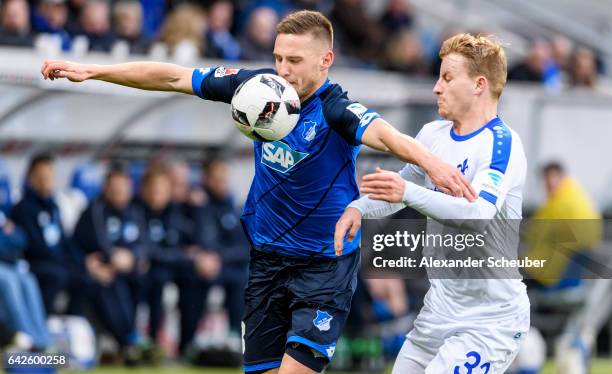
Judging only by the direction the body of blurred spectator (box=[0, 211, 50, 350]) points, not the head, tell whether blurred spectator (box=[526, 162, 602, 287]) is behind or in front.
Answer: in front

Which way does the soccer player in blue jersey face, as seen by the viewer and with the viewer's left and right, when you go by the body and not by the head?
facing the viewer and to the left of the viewer

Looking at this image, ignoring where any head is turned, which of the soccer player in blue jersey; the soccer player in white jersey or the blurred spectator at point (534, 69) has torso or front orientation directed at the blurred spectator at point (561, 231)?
the blurred spectator at point (534, 69)

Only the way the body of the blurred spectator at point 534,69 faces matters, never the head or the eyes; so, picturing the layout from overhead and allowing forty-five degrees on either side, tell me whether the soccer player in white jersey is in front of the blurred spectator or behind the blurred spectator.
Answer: in front

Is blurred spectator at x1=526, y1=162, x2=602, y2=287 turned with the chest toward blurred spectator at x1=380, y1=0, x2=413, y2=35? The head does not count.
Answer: no

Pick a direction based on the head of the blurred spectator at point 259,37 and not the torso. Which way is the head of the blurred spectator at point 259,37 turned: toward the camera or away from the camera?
toward the camera

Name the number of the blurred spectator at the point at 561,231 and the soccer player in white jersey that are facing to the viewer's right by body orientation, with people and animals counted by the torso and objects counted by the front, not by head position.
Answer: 0

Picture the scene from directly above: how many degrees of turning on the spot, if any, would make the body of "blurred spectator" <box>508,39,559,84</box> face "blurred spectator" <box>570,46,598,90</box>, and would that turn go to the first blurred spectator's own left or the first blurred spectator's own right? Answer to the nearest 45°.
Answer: approximately 135° to the first blurred spectator's own left

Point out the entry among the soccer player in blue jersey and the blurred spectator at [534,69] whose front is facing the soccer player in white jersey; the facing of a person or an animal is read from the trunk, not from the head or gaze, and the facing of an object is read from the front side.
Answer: the blurred spectator

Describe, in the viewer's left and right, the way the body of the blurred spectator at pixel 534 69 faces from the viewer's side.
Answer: facing the viewer

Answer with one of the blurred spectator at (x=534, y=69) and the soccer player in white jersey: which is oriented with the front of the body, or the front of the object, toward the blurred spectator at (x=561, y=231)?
the blurred spectator at (x=534, y=69)

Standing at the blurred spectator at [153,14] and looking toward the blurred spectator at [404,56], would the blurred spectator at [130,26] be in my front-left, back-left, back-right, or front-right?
back-right

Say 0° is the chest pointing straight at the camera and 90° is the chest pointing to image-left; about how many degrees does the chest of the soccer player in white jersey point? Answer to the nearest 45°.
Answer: approximately 45°

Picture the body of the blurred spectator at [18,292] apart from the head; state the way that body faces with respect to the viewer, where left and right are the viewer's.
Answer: facing the viewer and to the right of the viewer

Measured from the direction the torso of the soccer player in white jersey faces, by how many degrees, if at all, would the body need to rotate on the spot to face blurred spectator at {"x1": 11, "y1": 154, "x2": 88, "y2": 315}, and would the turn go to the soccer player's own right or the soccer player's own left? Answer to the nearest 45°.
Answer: approximately 90° to the soccer player's own right

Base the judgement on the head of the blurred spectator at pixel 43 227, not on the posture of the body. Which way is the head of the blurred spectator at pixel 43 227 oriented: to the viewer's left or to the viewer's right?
to the viewer's right

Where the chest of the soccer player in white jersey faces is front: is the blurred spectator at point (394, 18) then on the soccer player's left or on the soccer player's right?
on the soccer player's right

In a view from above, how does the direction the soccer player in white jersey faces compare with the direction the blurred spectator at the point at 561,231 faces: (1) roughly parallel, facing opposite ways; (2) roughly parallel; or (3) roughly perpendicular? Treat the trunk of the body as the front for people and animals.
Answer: roughly parallel

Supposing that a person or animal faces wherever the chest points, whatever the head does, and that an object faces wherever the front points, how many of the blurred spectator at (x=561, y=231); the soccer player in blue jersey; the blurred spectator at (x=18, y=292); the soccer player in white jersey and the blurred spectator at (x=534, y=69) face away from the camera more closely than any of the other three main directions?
0
